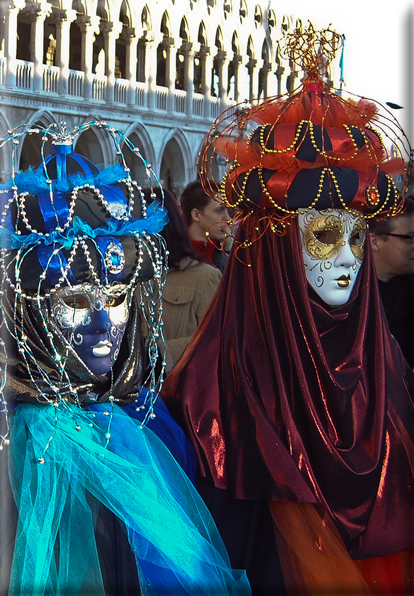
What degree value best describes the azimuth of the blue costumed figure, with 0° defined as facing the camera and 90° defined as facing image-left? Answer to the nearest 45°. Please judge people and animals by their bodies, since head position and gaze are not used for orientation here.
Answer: approximately 315°

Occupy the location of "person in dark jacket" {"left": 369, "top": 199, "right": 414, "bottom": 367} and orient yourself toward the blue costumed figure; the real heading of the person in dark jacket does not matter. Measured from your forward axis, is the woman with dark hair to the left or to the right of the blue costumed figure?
right

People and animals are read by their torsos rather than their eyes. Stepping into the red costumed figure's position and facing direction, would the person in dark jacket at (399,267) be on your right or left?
on your left

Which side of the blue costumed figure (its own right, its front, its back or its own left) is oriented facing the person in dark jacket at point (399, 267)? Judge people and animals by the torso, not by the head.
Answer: left

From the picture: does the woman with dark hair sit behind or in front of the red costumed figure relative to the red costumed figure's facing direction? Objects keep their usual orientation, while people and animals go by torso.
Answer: behind

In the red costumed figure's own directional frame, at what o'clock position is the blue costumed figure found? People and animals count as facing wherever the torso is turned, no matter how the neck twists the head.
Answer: The blue costumed figure is roughly at 3 o'clock from the red costumed figure.

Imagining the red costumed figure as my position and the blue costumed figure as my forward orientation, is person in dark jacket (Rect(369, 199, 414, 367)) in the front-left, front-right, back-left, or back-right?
back-right

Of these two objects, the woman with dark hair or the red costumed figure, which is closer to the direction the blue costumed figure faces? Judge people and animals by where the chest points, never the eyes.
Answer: the red costumed figure

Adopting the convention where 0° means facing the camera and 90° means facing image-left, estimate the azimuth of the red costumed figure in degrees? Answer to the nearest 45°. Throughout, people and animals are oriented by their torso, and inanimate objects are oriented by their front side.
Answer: approximately 315°

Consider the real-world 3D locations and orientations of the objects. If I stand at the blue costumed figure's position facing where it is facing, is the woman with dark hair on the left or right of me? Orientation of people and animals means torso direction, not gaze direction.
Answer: on my left
